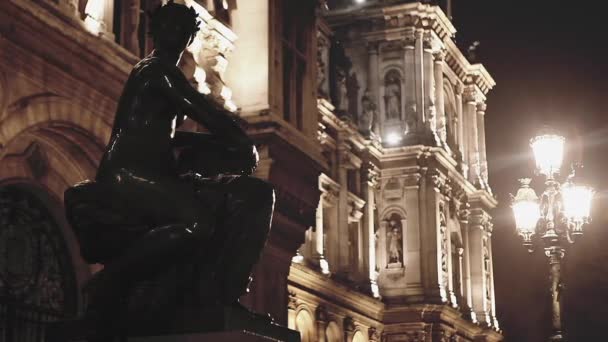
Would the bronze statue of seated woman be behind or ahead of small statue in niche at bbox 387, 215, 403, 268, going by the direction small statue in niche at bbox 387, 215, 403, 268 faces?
ahead

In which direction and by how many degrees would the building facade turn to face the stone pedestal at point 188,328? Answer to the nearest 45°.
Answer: approximately 45° to its right

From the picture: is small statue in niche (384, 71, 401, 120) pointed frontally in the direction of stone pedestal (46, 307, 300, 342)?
yes

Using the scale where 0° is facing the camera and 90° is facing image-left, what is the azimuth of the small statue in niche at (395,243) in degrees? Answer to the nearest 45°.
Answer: approximately 0°

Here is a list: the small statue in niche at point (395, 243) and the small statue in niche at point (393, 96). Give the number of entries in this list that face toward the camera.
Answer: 2

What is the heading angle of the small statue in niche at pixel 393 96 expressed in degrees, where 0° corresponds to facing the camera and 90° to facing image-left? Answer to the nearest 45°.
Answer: approximately 0°
